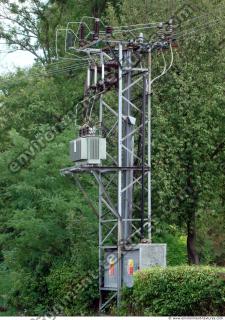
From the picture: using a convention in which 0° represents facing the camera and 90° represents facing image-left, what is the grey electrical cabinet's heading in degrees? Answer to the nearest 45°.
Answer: approximately 45°

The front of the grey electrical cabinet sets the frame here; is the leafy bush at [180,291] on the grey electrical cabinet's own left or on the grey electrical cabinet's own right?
on the grey electrical cabinet's own left
